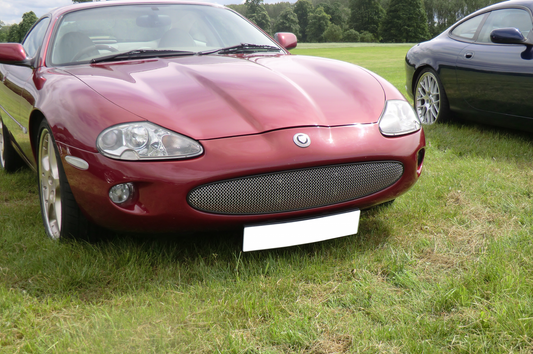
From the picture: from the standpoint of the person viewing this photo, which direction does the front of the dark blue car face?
facing the viewer and to the right of the viewer

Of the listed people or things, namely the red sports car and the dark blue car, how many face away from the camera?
0

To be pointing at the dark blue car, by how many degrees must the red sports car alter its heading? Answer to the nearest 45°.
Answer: approximately 90° to its left
